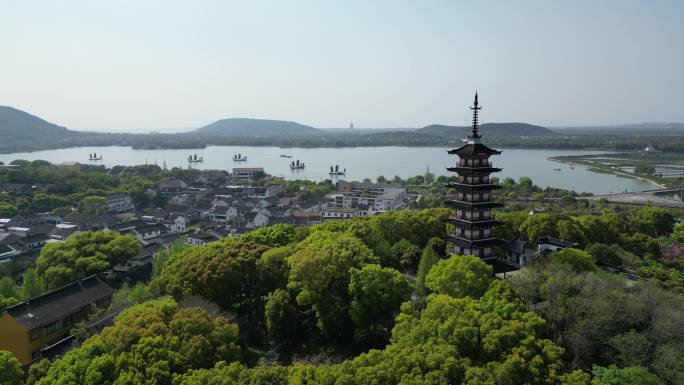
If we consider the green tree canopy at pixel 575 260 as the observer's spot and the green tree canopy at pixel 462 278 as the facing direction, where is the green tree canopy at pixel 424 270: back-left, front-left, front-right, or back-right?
front-right

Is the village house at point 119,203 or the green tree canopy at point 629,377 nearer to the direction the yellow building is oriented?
the green tree canopy

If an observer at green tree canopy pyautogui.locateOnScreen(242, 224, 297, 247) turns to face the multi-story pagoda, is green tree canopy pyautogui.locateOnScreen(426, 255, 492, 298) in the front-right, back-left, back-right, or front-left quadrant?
front-right

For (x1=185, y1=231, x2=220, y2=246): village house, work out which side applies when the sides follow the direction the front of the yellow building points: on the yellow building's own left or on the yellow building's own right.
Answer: on the yellow building's own left

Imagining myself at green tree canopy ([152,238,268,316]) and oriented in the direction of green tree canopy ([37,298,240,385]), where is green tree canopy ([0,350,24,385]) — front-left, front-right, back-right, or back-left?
front-right

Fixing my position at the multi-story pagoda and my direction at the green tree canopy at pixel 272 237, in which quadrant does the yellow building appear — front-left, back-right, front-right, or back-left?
front-left

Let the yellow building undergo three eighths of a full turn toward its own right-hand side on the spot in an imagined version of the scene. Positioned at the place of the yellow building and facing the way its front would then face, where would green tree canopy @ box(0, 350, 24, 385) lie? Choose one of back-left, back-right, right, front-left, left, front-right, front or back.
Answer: left

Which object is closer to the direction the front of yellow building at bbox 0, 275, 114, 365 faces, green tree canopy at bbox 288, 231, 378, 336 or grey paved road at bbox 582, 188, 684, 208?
the green tree canopy

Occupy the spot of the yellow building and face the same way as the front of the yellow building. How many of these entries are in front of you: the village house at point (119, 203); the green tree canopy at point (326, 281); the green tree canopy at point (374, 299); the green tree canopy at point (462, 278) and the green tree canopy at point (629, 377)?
4

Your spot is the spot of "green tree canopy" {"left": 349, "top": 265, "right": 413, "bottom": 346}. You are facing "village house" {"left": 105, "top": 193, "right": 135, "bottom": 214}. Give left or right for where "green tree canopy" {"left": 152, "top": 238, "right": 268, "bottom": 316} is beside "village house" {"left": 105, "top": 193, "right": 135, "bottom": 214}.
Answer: left

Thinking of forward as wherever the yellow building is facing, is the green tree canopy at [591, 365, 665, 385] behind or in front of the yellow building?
in front

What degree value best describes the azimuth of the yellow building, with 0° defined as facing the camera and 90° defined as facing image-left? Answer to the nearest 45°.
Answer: approximately 315°
